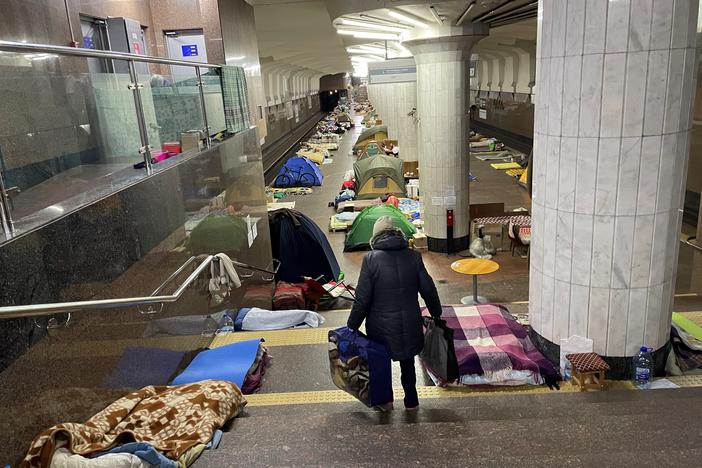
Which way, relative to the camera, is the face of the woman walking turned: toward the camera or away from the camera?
away from the camera

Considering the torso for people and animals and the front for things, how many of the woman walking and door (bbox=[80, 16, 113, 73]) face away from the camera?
1

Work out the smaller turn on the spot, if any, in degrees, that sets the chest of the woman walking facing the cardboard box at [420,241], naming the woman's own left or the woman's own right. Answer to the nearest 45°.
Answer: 0° — they already face it

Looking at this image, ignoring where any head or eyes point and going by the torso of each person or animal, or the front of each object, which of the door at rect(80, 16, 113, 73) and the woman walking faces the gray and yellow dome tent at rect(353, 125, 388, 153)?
the woman walking

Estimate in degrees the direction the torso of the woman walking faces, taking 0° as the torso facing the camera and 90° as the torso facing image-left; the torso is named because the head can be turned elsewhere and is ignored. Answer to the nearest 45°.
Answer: approximately 180°

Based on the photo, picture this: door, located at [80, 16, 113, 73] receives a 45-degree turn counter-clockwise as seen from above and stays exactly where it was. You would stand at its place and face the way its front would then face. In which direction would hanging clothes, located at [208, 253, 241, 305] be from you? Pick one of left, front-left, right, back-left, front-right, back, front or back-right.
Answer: right

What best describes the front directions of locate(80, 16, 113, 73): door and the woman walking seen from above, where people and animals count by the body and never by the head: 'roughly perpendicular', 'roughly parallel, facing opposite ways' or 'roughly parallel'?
roughly perpendicular

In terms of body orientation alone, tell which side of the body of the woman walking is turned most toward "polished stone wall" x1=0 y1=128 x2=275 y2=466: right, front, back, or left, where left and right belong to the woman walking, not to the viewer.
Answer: left

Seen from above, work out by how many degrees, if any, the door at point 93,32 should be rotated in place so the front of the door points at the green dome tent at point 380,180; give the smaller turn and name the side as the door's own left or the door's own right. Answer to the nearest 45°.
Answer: approximately 90° to the door's own left

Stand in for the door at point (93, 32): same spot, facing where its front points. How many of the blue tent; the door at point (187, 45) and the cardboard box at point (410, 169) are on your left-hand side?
3

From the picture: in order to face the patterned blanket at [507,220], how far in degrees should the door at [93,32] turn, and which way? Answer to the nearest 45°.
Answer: approximately 45° to its left

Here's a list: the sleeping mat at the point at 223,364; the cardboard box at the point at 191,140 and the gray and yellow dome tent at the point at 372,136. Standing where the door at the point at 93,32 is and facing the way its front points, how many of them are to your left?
1

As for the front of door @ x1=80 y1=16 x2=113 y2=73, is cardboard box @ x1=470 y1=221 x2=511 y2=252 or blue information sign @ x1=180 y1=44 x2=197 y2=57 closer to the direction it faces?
the cardboard box

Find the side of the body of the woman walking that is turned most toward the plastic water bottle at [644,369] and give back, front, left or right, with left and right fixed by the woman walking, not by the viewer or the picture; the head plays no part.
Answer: right

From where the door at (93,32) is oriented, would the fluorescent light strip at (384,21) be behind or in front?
in front

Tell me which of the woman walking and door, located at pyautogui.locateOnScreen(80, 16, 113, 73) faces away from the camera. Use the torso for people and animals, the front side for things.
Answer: the woman walking

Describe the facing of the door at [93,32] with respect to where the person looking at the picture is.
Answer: facing the viewer and to the right of the viewer

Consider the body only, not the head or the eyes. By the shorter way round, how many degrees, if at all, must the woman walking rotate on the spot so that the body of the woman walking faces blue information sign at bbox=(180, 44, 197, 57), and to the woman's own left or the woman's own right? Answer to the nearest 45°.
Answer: approximately 45° to the woman's own left

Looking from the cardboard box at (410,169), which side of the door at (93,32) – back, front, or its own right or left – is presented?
left

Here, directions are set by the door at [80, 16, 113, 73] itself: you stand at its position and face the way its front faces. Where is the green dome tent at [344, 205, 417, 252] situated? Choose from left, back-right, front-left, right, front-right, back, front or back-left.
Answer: front-left
